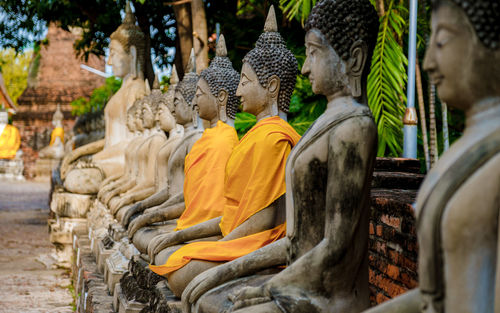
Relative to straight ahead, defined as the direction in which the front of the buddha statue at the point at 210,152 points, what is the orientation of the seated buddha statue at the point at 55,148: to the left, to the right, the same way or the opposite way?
the same way

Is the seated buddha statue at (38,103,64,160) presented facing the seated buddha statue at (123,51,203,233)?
no

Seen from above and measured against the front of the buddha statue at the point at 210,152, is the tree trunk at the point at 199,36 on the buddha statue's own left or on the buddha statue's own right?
on the buddha statue's own right

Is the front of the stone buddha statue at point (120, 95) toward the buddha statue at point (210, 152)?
no

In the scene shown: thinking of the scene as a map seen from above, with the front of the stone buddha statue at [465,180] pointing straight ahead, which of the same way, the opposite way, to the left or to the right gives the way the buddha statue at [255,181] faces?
the same way

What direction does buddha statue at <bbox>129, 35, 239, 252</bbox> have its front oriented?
to the viewer's left

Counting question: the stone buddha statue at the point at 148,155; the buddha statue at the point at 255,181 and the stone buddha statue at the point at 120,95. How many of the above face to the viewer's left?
3

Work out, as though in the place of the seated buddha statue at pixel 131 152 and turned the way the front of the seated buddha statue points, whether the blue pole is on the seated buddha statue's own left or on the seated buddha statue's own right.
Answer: on the seated buddha statue's own left

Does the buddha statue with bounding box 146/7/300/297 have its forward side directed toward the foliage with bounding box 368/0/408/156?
no

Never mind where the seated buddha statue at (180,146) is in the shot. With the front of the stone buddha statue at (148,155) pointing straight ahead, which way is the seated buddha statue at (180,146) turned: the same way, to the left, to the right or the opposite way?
the same way

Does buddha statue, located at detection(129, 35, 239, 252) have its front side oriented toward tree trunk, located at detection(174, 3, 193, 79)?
no

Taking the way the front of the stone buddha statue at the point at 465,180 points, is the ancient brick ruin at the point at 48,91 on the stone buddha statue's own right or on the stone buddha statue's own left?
on the stone buddha statue's own right

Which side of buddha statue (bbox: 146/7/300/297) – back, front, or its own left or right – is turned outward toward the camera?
left

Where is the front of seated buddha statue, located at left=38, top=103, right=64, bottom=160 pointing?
to the viewer's left

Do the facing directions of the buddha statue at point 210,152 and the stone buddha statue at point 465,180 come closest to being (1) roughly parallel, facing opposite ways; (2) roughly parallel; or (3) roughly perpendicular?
roughly parallel

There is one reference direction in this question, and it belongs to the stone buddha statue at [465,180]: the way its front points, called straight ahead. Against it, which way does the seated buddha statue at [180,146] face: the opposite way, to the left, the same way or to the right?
the same way
